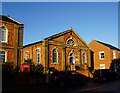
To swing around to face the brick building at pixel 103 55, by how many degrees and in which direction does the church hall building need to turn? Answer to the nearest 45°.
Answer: approximately 90° to its left

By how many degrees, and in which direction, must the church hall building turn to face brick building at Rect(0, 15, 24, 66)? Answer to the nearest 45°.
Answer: approximately 90° to its right

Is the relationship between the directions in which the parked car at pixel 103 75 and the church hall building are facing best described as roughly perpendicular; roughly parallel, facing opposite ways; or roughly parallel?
roughly perpendicular

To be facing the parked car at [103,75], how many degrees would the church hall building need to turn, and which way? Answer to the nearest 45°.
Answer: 0° — it already faces it

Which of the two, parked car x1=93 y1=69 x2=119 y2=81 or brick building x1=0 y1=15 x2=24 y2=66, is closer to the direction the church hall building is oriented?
the parked car
